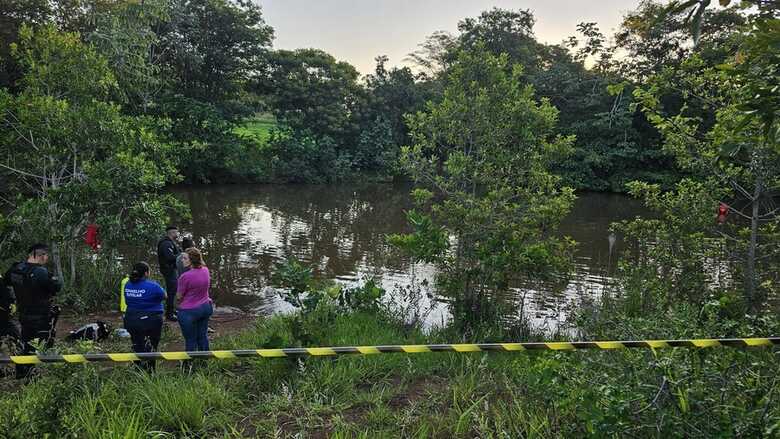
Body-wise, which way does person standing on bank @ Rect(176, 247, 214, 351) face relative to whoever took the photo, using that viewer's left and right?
facing away from the viewer and to the left of the viewer

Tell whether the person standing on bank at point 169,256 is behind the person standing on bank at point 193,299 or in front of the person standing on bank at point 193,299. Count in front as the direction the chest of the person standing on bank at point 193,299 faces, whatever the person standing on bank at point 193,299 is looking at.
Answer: in front

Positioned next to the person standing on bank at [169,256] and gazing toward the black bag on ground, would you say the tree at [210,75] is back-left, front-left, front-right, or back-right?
back-right

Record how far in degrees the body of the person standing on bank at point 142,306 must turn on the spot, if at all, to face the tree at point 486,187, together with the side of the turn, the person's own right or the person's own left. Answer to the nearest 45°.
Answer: approximately 45° to the person's own right

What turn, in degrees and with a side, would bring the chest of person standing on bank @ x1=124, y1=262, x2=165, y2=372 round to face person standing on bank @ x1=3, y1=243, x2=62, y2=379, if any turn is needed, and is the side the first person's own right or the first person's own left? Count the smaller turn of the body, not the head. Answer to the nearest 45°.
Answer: approximately 90° to the first person's own left

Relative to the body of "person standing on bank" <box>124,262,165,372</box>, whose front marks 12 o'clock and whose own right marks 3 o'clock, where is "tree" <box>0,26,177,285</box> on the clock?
The tree is roughly at 10 o'clock from the person standing on bank.

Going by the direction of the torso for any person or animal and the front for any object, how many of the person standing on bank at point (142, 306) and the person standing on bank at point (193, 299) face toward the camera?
0

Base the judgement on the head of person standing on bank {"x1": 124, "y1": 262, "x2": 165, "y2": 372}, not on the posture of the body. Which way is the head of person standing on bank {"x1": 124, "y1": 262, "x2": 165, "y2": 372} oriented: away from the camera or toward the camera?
away from the camera

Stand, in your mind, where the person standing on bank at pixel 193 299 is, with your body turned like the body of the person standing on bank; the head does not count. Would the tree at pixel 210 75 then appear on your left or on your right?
on your right

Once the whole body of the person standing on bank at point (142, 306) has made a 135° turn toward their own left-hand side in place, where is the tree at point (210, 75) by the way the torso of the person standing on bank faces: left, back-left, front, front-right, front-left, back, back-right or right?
right

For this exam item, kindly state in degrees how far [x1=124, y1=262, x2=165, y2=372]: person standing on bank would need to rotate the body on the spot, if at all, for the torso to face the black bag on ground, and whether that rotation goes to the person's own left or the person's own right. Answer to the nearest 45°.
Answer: approximately 45° to the person's own left

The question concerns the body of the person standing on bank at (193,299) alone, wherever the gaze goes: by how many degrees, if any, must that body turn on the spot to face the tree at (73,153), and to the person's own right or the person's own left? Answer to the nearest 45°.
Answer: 0° — they already face it
